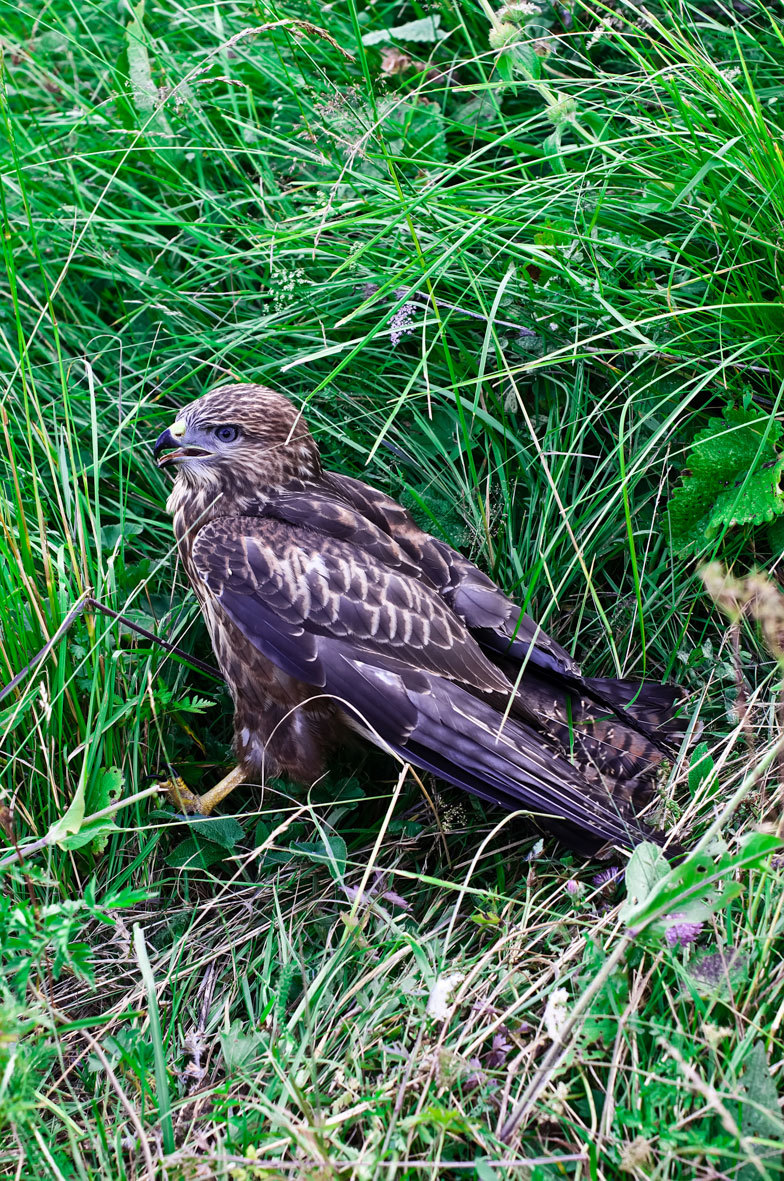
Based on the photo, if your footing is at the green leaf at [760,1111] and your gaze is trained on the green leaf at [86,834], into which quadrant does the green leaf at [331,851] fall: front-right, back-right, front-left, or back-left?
front-right

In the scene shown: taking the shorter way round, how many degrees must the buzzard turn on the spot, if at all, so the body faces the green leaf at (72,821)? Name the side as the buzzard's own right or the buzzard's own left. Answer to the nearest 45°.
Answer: approximately 45° to the buzzard's own left

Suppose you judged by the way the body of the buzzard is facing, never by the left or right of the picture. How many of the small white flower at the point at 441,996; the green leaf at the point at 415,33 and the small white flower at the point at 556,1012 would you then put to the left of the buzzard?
2

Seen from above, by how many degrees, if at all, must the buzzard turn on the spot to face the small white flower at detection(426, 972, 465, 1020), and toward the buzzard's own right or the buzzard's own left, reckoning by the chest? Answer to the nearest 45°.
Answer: approximately 90° to the buzzard's own left

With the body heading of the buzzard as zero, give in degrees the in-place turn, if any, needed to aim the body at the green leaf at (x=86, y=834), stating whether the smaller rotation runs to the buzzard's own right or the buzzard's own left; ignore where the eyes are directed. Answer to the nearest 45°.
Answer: approximately 45° to the buzzard's own left

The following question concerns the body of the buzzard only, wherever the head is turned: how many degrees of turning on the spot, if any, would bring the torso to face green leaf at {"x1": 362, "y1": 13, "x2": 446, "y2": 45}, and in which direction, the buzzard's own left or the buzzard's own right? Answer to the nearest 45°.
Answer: approximately 90° to the buzzard's own right

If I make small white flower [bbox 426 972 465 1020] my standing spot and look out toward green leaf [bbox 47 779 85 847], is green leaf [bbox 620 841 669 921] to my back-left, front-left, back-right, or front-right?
back-right

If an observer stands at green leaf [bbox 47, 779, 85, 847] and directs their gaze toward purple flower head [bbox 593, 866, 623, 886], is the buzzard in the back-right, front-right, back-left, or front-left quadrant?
front-left

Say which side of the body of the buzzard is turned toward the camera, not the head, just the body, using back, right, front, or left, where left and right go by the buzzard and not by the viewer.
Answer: left

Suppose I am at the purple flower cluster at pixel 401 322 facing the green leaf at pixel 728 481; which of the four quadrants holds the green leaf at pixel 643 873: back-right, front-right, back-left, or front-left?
front-right

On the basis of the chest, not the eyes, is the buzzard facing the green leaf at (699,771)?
no
